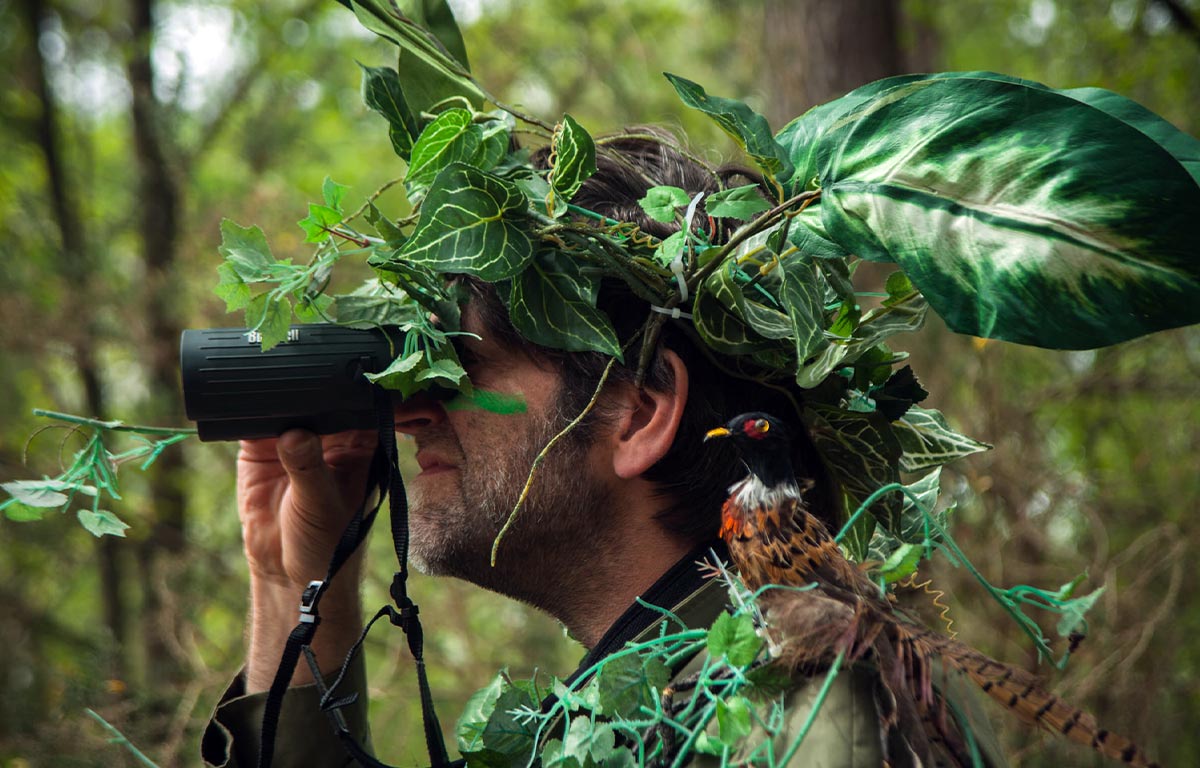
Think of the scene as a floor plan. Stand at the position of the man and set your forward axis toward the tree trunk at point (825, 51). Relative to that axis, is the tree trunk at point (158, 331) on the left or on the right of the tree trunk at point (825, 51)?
left

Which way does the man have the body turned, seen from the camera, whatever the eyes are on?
to the viewer's left

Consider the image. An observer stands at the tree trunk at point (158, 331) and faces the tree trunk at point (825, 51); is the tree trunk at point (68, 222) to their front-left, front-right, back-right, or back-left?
back-left

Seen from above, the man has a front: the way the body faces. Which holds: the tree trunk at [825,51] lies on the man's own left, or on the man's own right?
on the man's own right

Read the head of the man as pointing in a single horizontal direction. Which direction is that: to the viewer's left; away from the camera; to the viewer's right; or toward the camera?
to the viewer's left

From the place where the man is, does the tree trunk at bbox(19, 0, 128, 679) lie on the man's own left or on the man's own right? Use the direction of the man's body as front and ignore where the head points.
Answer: on the man's own right

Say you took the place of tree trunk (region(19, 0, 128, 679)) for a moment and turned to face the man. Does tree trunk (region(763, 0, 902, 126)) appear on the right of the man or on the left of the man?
left

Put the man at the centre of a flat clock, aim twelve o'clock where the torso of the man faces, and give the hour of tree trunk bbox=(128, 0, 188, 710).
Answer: The tree trunk is roughly at 2 o'clock from the man.
